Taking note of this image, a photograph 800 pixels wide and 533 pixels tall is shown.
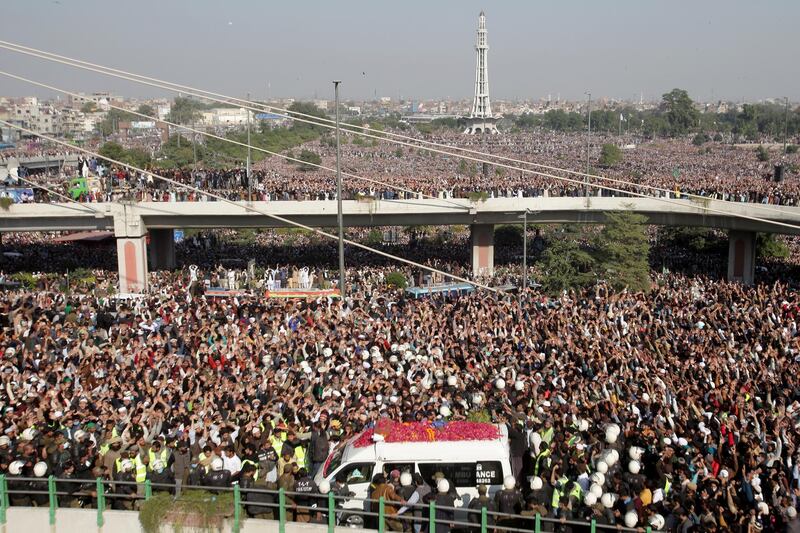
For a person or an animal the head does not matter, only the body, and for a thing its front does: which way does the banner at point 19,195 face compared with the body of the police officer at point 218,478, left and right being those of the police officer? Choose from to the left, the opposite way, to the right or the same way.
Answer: the opposite way

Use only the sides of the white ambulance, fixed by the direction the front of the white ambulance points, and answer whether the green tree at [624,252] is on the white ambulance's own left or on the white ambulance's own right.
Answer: on the white ambulance's own right

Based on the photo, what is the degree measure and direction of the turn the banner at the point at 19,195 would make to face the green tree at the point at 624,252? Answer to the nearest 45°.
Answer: approximately 45° to its left

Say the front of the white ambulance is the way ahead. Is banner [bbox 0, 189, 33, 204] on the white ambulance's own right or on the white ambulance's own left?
on the white ambulance's own right

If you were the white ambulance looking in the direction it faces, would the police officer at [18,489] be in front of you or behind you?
in front

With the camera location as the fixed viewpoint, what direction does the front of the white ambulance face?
facing to the left of the viewer

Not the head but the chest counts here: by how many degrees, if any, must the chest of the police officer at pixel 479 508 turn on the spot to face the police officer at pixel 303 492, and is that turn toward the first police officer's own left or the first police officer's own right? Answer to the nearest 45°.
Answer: approximately 90° to the first police officer's own left

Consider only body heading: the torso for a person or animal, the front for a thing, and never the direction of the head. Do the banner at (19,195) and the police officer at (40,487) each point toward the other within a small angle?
yes

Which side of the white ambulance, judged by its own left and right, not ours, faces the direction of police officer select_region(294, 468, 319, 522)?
front

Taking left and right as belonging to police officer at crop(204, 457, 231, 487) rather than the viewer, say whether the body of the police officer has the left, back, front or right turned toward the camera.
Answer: back

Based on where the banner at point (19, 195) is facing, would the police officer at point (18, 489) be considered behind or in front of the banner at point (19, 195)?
in front

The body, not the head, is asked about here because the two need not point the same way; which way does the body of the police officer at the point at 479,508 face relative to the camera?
away from the camera

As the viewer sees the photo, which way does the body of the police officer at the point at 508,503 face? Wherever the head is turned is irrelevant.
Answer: away from the camera

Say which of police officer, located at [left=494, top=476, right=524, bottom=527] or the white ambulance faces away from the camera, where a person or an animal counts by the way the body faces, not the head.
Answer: the police officer

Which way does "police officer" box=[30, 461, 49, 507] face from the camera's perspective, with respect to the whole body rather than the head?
away from the camera
